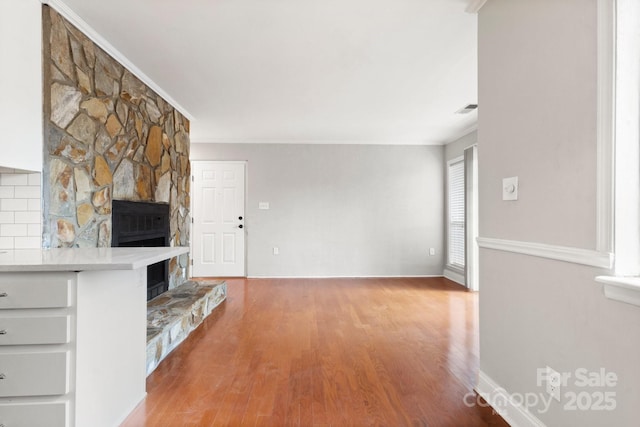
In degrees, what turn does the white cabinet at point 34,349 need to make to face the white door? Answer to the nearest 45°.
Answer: approximately 135° to its left

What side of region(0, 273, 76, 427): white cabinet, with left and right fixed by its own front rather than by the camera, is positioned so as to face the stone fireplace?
back

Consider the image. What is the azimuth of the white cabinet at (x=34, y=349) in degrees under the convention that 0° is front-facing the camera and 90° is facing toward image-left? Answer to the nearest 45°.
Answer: approximately 0°
